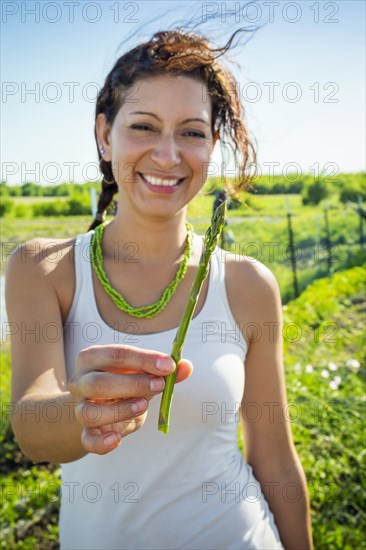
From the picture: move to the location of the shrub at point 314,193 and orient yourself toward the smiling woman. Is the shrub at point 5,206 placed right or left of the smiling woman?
right

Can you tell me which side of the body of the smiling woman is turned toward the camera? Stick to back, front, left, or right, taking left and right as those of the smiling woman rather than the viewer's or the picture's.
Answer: front

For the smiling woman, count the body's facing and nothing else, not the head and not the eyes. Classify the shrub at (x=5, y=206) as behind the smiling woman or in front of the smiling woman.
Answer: behind

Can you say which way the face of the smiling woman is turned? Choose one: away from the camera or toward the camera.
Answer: toward the camera

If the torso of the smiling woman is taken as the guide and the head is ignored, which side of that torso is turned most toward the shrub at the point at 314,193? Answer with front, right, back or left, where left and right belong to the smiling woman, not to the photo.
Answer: back
